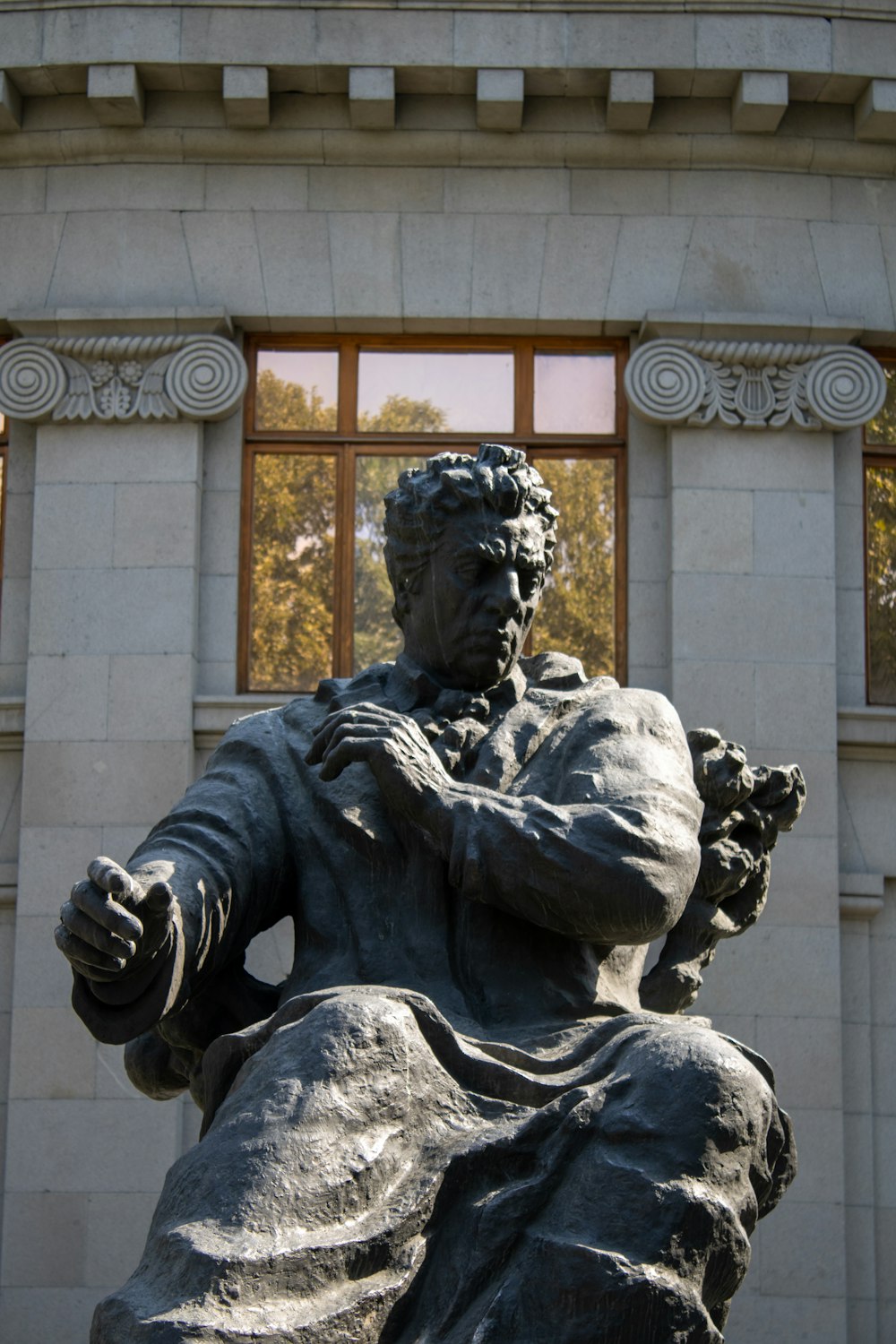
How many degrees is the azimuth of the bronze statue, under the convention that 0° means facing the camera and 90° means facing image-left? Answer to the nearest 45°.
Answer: approximately 0°

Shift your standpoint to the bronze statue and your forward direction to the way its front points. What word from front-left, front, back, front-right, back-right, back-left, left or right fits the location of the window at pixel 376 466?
back
